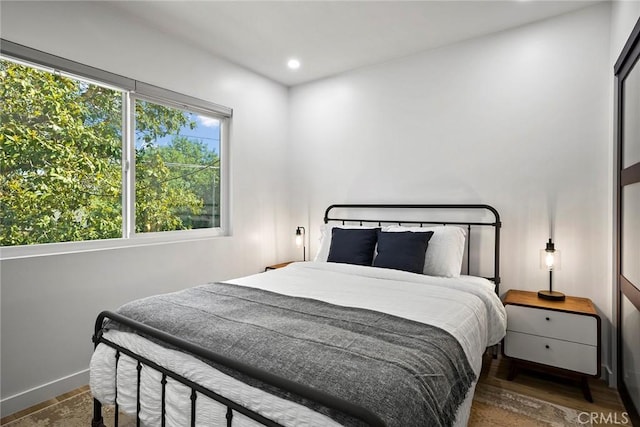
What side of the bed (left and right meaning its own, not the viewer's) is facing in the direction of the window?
right

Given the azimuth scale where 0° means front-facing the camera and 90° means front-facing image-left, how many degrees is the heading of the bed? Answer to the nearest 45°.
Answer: approximately 45°

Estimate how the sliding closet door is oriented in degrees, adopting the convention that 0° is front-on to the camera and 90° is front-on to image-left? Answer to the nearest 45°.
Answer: approximately 90°

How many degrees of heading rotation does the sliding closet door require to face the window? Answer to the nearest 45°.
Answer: approximately 45° to its left

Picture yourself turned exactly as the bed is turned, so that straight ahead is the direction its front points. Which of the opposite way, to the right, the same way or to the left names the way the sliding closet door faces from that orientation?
to the right
